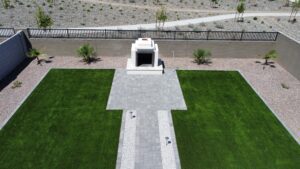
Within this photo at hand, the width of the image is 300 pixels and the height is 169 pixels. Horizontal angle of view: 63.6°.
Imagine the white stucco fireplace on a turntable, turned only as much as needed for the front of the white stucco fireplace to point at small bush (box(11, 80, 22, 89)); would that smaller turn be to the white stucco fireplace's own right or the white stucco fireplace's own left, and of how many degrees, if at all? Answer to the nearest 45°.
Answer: approximately 90° to the white stucco fireplace's own right

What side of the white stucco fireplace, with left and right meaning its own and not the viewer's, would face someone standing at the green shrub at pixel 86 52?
right

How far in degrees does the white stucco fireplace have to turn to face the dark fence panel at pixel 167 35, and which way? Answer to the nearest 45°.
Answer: approximately 135° to its left

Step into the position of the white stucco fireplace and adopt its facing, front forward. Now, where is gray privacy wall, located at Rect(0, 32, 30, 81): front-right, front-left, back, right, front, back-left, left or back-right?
right

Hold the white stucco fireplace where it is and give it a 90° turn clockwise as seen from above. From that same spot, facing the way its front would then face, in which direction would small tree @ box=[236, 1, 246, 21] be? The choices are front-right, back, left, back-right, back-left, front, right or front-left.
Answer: back-right

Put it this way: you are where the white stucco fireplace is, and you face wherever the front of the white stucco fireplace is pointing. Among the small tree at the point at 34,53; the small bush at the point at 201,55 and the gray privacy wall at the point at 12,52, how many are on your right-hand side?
2

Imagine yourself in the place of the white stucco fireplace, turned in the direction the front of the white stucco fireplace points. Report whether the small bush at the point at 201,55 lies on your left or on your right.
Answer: on your left

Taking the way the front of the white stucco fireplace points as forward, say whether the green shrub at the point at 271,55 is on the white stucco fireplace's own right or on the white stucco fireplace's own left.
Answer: on the white stucco fireplace's own left

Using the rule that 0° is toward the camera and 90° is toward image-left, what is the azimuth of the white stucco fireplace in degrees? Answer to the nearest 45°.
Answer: approximately 0°
